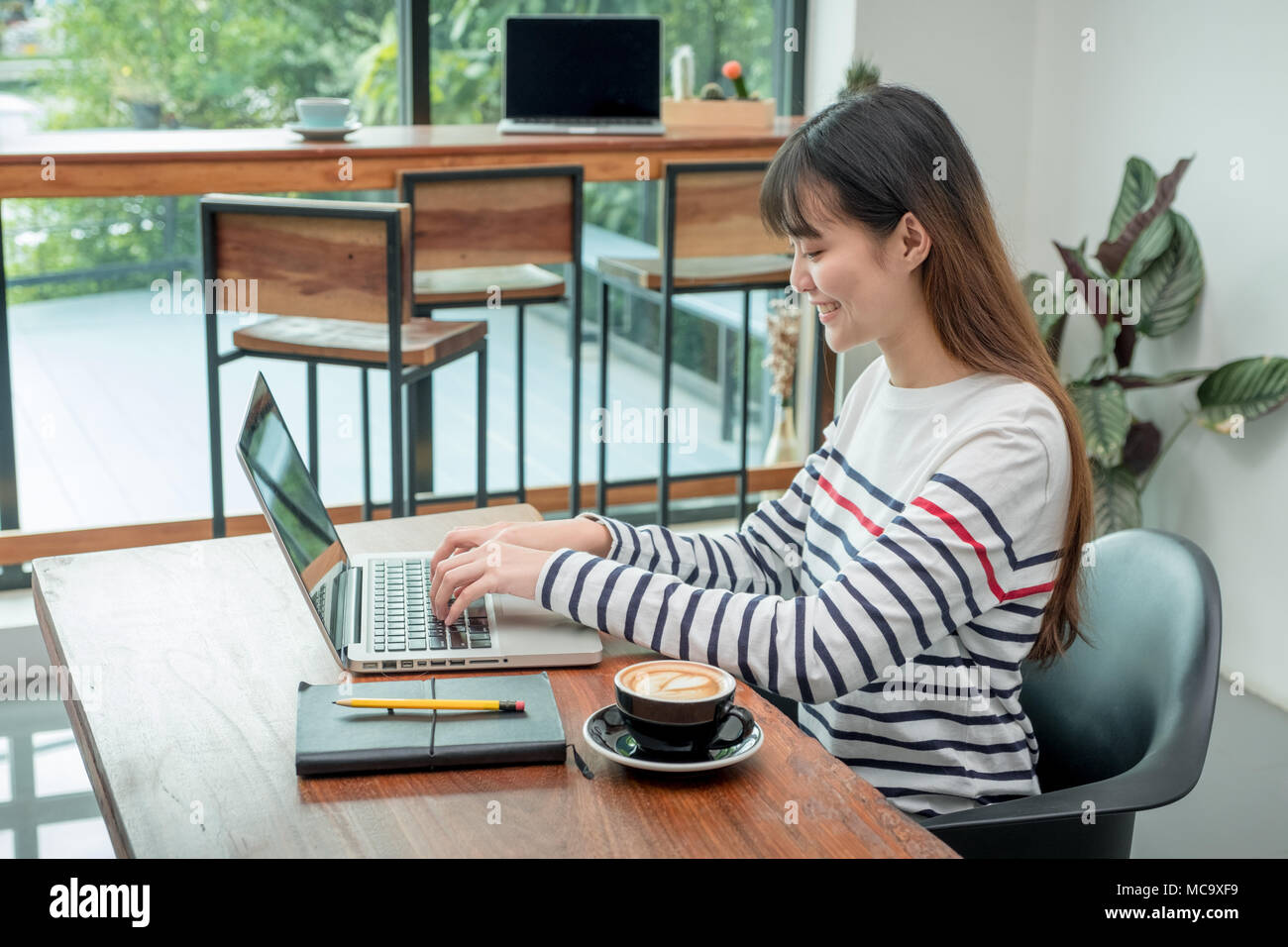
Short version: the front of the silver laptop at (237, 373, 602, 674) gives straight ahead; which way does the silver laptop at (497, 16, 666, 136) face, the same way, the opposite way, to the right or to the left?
to the right

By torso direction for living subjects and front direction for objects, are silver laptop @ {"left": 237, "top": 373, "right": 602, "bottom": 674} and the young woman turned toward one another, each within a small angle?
yes

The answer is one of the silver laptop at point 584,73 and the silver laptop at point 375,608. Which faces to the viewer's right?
the silver laptop at point 375,608

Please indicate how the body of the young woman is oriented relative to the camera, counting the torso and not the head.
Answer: to the viewer's left

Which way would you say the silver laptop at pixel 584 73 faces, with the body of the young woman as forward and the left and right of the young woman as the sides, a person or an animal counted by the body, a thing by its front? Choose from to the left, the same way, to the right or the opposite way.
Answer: to the left

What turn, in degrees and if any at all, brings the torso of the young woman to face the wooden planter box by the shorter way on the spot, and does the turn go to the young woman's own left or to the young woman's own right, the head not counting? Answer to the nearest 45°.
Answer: approximately 90° to the young woman's own right

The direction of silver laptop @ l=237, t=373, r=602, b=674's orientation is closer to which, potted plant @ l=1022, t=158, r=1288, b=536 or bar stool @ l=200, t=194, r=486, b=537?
the potted plant

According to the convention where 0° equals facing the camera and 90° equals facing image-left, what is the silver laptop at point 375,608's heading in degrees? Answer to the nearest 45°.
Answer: approximately 270°

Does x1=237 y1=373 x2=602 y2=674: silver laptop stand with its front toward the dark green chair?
yes
